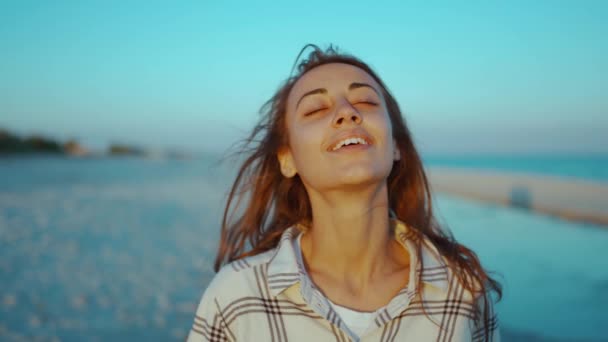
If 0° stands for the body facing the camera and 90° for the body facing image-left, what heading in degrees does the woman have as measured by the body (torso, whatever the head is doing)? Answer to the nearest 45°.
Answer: approximately 0°
